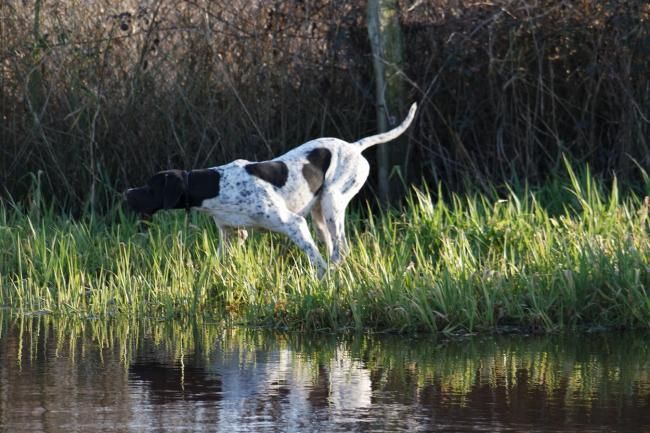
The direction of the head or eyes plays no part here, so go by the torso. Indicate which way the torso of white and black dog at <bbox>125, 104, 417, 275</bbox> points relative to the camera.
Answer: to the viewer's left

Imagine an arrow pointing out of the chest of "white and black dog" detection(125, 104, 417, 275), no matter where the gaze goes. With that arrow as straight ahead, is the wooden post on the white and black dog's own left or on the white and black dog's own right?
on the white and black dog's own right
